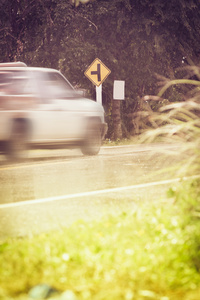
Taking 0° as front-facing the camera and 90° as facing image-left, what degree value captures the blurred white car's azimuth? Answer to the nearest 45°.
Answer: approximately 270°

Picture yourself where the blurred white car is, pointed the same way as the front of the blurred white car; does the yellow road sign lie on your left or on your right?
on your left

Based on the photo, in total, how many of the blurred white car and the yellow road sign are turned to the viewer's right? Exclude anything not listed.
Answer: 1

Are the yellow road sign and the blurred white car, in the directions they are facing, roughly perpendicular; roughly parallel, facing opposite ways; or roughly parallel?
roughly perpendicular

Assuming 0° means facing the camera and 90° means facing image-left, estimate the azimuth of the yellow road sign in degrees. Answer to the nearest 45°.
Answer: approximately 0°

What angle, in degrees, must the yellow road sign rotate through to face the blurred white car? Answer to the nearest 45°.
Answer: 0° — it already faces it
